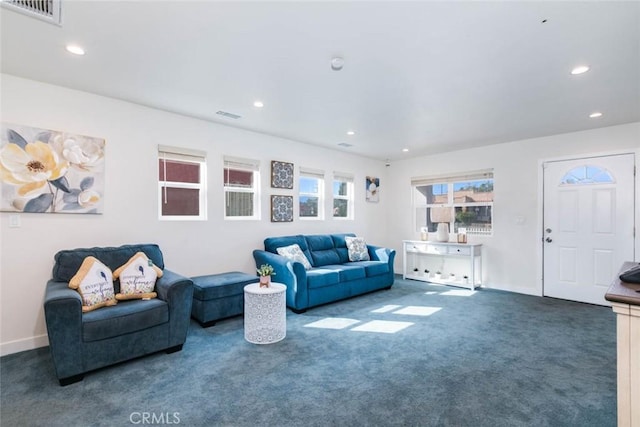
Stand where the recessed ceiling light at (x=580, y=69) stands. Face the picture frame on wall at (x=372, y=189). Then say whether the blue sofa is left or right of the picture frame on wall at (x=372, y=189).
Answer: left

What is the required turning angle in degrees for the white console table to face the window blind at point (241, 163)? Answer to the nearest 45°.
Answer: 0° — it already faces it

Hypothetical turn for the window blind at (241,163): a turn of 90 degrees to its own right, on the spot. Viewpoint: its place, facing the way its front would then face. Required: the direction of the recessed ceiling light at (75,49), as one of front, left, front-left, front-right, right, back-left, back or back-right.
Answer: front

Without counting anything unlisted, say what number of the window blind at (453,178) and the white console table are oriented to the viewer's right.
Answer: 0

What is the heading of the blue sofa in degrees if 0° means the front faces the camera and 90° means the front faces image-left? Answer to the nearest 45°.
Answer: approximately 315°

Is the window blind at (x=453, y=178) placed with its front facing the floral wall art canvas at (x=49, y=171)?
yes

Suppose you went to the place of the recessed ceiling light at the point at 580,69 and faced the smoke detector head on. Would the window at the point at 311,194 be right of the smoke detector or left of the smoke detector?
right

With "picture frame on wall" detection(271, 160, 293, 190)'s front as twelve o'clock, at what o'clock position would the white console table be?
The white console table is roughly at 10 o'clock from the picture frame on wall.

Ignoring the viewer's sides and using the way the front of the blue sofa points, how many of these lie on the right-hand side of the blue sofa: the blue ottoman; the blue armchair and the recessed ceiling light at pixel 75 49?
3

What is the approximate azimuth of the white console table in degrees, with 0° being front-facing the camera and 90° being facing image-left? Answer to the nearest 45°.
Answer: approximately 45°

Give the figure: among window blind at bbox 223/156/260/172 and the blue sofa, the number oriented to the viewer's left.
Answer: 0

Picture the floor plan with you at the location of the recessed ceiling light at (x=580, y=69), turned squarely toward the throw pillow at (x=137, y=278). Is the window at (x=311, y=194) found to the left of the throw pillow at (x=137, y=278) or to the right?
right

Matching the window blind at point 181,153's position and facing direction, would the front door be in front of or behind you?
in front
